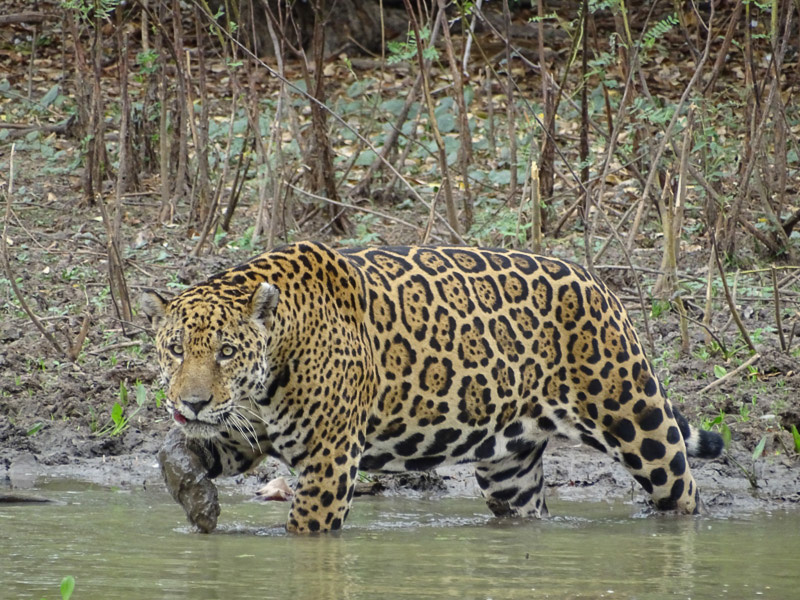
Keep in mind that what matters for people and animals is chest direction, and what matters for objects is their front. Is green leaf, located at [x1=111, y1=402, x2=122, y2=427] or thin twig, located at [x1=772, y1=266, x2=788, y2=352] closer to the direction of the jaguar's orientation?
the green leaf

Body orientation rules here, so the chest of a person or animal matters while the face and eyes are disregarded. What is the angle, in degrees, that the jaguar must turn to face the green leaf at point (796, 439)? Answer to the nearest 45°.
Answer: approximately 135° to its right

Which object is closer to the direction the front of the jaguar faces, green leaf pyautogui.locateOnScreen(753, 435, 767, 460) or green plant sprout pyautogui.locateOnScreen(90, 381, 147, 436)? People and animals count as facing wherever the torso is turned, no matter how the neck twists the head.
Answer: the green plant sprout

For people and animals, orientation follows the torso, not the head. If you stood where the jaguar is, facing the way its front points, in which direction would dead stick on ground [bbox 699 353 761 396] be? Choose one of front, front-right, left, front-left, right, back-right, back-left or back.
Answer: back-right

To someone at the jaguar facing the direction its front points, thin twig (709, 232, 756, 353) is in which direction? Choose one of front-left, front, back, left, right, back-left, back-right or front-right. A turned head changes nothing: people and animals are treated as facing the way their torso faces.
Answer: back-right

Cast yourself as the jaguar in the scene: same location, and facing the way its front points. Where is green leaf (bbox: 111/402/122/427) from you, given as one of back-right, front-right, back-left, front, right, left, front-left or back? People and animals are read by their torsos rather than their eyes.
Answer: front-right

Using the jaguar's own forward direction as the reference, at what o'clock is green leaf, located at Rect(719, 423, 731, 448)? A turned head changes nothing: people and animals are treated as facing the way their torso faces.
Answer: The green leaf is roughly at 5 o'clock from the jaguar.

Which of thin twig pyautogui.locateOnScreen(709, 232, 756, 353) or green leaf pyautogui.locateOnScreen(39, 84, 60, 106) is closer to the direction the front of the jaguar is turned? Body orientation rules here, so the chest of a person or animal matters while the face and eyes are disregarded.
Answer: the green leaf

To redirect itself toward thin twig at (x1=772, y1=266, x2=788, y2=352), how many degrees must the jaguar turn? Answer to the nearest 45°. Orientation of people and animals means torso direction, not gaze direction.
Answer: approximately 135° to its right

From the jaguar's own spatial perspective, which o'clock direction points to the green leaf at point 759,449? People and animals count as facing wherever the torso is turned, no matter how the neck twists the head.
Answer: The green leaf is roughly at 5 o'clock from the jaguar.

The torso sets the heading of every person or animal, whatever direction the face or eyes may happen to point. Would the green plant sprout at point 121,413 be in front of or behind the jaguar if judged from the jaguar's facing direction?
in front

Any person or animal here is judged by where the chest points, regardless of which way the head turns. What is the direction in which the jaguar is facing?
to the viewer's left

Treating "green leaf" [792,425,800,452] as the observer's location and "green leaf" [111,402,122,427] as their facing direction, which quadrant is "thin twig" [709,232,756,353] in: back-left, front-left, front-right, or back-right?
front-right
